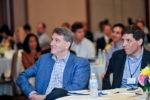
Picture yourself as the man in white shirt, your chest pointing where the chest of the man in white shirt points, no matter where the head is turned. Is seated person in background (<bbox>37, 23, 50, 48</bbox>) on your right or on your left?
on your right

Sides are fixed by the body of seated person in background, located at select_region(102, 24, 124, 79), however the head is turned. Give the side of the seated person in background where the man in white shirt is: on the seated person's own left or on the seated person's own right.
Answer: on the seated person's own right

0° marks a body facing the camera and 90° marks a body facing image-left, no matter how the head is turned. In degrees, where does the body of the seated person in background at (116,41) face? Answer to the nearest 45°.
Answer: approximately 45°

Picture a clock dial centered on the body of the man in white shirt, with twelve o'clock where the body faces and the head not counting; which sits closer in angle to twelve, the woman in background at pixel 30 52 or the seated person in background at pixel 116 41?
the woman in background

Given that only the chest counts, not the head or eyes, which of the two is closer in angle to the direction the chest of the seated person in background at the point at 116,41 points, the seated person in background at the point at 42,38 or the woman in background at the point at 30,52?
the woman in background

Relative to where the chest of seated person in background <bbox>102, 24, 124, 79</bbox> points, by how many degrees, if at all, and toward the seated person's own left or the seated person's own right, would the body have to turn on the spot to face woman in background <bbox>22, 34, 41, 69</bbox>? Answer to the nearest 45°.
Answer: approximately 45° to the seated person's own right

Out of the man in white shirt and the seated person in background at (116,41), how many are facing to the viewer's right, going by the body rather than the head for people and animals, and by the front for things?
0
